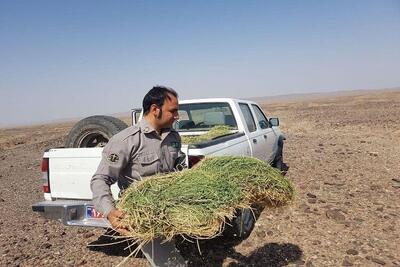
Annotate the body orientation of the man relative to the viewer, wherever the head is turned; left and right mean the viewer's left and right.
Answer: facing the viewer and to the right of the viewer

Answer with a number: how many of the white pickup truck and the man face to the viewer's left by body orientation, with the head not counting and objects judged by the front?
0

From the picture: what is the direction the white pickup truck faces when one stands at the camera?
facing away from the viewer and to the right of the viewer

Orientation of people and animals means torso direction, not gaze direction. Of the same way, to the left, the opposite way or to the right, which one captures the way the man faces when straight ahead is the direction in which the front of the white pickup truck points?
to the right

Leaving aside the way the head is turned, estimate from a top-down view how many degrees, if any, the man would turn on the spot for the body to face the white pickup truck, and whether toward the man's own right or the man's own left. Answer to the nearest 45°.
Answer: approximately 135° to the man's own left
